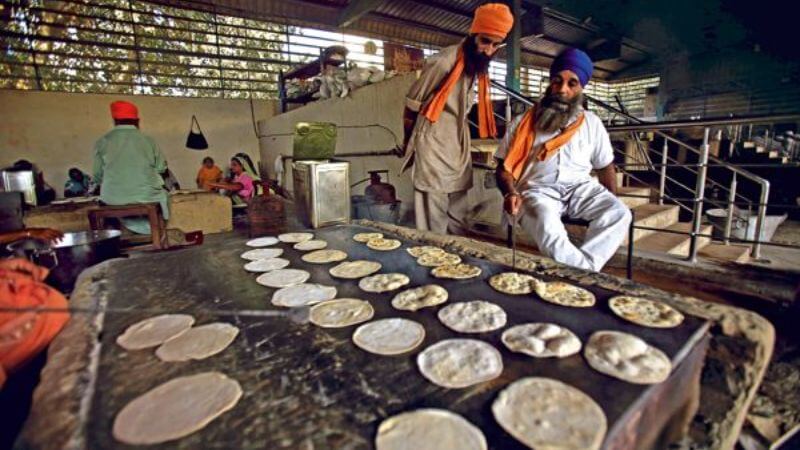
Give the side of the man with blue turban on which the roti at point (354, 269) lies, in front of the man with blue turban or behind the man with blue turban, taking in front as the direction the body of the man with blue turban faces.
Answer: in front

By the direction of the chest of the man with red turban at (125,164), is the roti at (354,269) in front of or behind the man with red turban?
behind

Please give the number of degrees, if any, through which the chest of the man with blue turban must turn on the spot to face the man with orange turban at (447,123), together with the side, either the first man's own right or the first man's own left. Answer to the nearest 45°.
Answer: approximately 90° to the first man's own right

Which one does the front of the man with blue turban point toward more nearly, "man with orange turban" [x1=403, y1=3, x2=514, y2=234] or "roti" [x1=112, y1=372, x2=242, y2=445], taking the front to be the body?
the roti

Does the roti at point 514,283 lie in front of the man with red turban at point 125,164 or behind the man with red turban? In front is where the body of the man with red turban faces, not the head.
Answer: behind

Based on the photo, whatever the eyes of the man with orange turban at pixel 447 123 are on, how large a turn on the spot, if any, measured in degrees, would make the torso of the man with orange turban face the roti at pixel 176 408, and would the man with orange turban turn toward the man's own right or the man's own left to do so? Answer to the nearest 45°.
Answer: approximately 45° to the man's own right

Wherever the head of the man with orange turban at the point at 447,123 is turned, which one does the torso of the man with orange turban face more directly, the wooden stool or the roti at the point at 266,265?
the roti

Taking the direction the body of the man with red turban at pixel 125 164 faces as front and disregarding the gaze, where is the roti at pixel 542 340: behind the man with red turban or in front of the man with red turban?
behind

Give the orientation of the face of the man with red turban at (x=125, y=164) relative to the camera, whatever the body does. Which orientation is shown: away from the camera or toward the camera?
away from the camera

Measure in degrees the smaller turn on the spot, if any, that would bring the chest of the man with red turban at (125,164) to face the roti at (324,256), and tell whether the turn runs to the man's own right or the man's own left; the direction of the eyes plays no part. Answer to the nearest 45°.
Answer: approximately 180°

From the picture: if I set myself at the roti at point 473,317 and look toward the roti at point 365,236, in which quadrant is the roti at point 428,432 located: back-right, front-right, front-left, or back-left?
back-left

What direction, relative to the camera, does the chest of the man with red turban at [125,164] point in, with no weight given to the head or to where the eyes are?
away from the camera

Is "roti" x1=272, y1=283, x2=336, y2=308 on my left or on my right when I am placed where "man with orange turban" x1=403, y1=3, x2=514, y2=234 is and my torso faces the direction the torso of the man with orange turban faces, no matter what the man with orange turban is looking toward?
on my right

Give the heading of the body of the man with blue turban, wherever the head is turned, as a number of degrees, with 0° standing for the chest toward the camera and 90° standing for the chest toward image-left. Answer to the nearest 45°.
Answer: approximately 0°

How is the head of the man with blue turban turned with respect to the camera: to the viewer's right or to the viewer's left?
to the viewer's left
